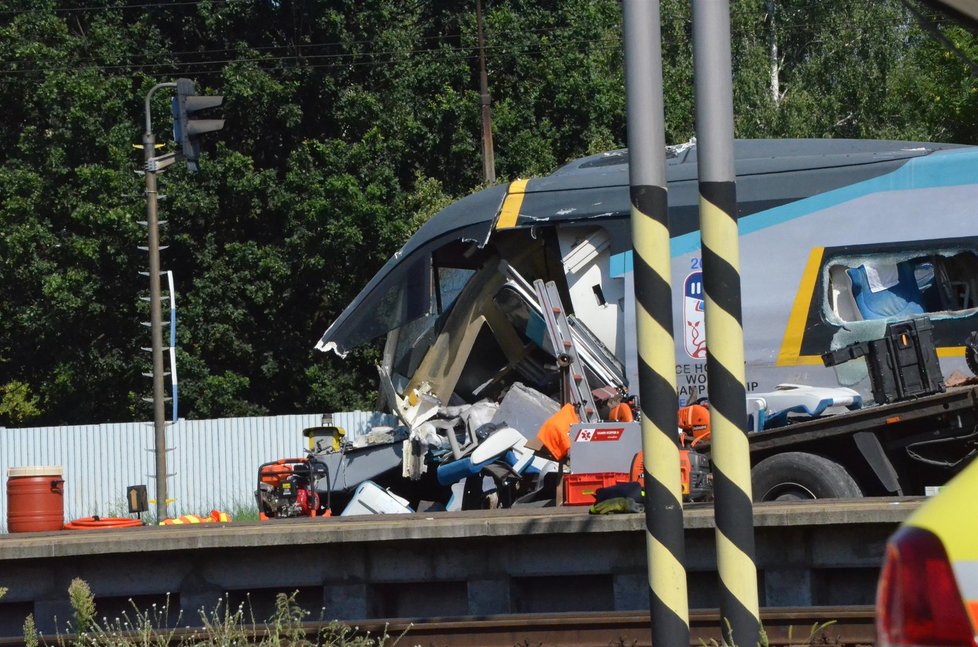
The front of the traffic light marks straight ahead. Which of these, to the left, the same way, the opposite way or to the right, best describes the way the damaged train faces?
the opposite way

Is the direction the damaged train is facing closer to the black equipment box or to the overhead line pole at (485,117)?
the overhead line pole

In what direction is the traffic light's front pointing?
to the viewer's right

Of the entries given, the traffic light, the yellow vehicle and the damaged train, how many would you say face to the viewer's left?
1

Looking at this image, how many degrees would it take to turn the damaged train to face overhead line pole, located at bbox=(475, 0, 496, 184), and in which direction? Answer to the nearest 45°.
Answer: approximately 90° to its right

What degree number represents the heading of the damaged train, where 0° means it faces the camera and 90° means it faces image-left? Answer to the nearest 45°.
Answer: approximately 90°

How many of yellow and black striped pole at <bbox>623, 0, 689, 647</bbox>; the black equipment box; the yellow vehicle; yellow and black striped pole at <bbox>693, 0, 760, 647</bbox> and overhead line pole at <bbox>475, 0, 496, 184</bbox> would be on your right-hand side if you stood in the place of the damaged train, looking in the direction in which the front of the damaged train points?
1

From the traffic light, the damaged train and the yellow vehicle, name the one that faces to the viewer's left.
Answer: the damaged train
